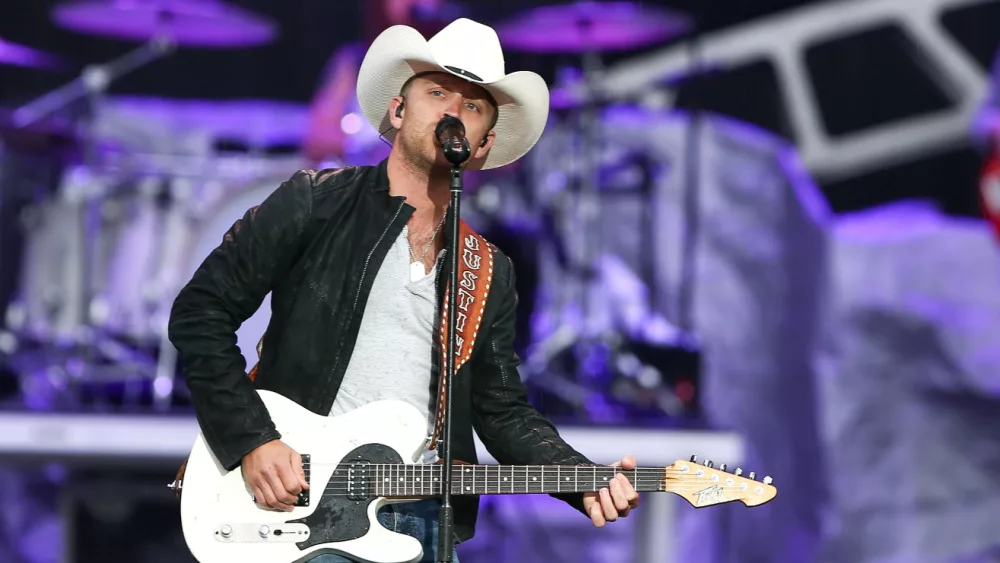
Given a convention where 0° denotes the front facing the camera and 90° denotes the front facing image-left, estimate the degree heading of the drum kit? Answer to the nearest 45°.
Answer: approximately 0°
